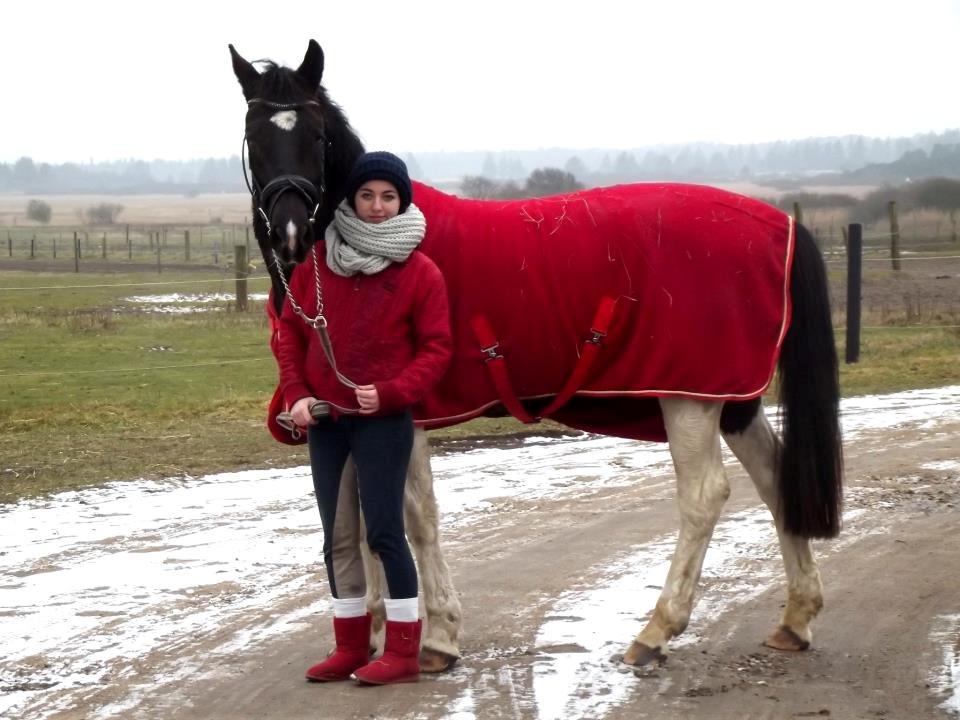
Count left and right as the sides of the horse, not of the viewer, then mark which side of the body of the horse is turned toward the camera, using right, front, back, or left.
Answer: left

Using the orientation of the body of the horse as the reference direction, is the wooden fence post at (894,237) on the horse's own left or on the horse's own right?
on the horse's own right

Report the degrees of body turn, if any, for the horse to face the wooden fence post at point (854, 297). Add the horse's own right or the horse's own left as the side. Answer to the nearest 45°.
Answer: approximately 90° to the horse's own right

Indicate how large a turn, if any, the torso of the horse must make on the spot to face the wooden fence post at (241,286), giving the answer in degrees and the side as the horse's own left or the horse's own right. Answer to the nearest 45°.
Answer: approximately 90° to the horse's own right
